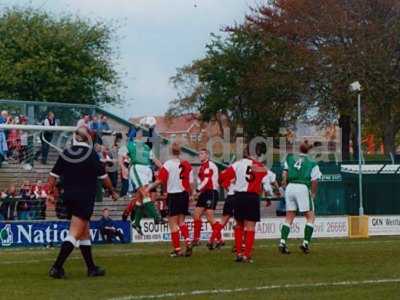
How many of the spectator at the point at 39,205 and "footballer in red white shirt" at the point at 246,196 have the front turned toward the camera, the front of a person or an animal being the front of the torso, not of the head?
1

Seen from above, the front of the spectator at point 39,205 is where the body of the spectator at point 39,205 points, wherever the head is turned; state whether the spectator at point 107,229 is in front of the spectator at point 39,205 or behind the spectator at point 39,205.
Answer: in front

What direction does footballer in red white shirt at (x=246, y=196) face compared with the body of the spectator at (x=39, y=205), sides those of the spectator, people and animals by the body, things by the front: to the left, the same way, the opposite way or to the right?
the opposite way

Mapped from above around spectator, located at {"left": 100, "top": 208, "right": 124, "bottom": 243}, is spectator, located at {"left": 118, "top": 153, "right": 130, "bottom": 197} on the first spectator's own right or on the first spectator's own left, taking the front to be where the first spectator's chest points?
on the first spectator's own left

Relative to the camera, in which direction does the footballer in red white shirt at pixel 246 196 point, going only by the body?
away from the camera

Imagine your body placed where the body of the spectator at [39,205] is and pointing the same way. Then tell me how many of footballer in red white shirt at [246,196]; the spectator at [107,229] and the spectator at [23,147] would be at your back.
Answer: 1

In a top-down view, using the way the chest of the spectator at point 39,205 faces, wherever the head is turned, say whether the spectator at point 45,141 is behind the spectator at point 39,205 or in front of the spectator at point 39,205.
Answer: behind

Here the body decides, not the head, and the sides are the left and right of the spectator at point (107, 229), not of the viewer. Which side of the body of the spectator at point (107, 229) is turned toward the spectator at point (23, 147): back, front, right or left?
back

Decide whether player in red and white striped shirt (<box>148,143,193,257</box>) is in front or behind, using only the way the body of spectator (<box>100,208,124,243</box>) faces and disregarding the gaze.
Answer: in front

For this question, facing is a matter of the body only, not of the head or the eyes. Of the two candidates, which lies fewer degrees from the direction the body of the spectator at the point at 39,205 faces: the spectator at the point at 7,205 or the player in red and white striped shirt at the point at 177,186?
the player in red and white striped shirt

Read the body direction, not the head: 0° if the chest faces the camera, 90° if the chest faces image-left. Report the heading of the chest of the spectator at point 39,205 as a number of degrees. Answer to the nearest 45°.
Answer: approximately 0°
